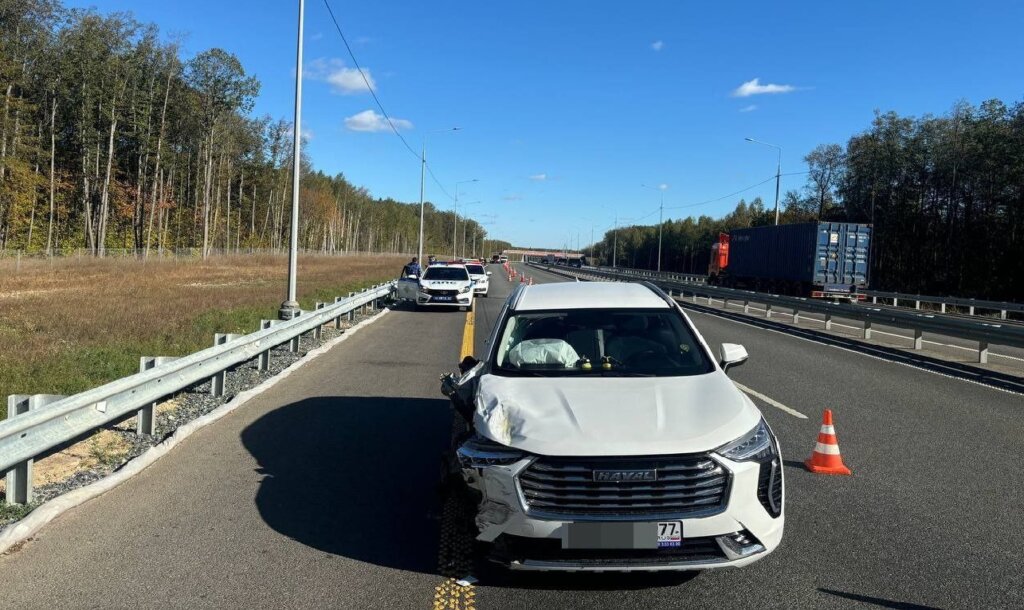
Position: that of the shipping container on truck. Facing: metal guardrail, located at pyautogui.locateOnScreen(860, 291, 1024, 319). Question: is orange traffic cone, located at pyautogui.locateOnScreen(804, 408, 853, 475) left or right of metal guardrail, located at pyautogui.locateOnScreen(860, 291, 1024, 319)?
right

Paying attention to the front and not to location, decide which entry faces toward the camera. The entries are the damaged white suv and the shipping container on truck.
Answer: the damaged white suv

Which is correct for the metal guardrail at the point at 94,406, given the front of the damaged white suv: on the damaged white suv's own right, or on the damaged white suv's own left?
on the damaged white suv's own right

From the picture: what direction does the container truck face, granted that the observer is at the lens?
facing away from the viewer and to the left of the viewer

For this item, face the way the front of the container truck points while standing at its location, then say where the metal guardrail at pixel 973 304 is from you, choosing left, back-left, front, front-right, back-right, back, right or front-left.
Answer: back

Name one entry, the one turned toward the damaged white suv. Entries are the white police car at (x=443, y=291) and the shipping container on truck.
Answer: the white police car

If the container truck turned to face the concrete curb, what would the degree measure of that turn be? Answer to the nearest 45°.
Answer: approximately 135° to its left

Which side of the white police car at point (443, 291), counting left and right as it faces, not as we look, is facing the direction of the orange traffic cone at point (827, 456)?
front

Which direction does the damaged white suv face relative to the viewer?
toward the camera

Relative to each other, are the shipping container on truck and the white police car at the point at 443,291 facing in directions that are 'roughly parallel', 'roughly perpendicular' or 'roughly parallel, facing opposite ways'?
roughly parallel, facing opposite ways

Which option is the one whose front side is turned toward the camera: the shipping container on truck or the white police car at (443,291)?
the white police car

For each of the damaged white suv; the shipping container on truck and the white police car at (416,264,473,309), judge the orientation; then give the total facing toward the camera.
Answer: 2

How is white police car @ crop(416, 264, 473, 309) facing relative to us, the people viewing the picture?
facing the viewer

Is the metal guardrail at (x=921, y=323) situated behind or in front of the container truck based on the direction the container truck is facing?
behind

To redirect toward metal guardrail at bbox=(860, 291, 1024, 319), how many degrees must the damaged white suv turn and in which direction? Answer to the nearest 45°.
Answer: approximately 135° to its left
